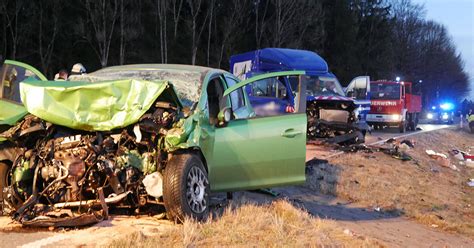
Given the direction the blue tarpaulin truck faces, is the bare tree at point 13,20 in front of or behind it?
behind

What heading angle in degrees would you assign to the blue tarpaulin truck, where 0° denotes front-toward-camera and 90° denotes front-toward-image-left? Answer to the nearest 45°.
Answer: approximately 315°

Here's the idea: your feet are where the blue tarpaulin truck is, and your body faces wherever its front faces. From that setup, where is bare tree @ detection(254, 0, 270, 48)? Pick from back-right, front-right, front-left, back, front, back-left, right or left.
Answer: back-left

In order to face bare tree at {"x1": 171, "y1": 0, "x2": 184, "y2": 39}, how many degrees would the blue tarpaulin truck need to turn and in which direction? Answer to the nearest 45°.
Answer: approximately 180°

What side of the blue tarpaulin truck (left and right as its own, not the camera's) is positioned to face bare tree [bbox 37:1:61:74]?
back

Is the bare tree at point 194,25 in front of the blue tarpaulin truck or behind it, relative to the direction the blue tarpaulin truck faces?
behind

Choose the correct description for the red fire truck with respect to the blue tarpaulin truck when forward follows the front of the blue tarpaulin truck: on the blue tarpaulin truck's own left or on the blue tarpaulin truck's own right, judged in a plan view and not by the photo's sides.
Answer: on the blue tarpaulin truck's own left

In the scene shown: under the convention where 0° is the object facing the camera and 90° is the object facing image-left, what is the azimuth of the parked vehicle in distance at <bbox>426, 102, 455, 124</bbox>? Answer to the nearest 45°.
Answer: approximately 45°

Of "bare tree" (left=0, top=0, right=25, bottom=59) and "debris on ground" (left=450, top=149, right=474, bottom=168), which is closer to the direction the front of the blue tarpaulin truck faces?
the debris on ground

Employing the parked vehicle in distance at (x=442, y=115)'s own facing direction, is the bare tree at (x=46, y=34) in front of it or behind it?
in front

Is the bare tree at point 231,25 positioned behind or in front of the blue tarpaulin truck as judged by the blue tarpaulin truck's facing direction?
behind

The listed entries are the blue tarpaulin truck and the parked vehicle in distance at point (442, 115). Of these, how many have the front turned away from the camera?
0

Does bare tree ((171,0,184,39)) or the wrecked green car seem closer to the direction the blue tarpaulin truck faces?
the wrecked green car
